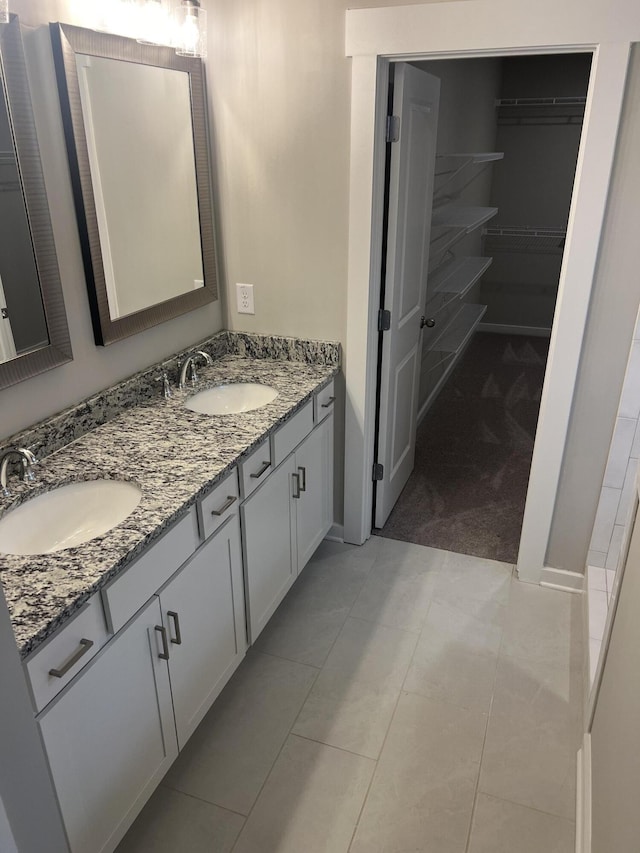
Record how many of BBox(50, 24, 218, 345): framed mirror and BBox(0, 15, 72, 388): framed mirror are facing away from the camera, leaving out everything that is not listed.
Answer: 0

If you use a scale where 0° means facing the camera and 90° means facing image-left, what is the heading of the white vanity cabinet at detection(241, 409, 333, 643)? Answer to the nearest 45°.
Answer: approximately 315°

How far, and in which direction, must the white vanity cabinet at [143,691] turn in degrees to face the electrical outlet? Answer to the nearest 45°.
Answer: approximately 90° to its left

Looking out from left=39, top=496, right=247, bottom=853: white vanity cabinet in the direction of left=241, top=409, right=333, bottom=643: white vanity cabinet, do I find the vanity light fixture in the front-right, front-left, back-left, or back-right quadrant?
front-left

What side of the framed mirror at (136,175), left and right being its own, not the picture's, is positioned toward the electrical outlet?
left

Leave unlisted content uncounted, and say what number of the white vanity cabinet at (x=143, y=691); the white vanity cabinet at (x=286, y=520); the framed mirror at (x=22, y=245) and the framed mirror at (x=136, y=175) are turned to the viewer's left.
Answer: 0

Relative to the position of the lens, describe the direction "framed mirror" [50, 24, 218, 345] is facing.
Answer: facing the viewer and to the right of the viewer

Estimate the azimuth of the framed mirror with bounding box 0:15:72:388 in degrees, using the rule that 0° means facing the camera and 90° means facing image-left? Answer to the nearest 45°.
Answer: approximately 315°

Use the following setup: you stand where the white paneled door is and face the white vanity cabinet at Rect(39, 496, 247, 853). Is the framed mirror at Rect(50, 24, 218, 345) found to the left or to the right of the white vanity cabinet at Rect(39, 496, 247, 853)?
right

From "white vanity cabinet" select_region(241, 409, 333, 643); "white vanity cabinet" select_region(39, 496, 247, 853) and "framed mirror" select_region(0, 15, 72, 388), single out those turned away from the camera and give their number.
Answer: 0
